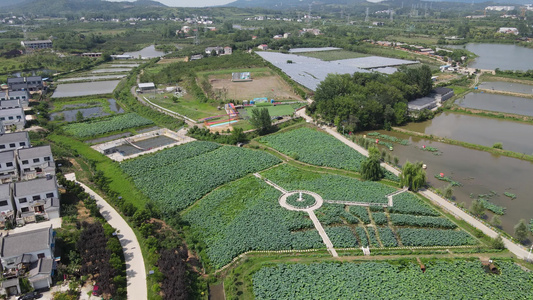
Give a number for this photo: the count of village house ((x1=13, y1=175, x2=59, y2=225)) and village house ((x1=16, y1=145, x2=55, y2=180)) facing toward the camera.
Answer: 2

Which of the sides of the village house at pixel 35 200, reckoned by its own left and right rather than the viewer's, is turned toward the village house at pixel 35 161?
back

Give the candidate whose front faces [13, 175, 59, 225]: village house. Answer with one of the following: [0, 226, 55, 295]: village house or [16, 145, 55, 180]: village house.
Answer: [16, 145, 55, 180]: village house

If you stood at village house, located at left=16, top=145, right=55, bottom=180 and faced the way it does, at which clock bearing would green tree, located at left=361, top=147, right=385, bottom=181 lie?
The green tree is roughly at 10 o'clock from the village house.

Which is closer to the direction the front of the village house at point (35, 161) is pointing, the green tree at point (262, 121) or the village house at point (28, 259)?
the village house

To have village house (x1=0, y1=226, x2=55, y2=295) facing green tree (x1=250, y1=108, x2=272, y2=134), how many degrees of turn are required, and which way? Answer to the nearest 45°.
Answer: approximately 135° to its left

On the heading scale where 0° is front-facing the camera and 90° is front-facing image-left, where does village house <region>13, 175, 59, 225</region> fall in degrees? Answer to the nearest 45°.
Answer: approximately 0°

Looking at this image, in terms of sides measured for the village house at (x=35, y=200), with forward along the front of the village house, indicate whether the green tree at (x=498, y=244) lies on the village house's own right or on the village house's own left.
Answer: on the village house's own left
